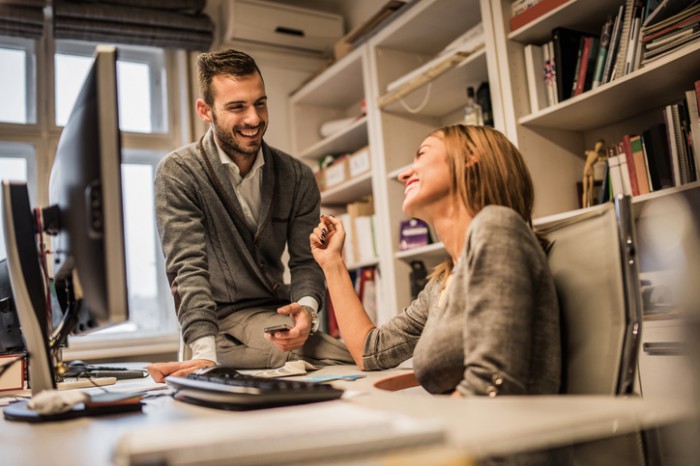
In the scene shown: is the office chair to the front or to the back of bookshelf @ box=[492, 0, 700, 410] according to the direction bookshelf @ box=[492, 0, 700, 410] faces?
to the front

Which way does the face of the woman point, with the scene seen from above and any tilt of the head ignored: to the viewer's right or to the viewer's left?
to the viewer's left

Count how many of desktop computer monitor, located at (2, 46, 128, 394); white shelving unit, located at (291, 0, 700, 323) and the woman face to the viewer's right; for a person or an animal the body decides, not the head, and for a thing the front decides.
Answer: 1

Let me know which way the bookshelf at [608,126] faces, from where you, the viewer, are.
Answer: facing the viewer and to the left of the viewer

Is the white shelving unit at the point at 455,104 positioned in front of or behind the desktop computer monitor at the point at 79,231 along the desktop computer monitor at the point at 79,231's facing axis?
in front

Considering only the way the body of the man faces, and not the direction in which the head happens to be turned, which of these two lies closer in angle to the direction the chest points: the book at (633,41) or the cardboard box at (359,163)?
the book

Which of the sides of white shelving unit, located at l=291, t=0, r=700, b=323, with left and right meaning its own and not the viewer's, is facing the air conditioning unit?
right

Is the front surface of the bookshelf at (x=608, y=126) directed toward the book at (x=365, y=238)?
no

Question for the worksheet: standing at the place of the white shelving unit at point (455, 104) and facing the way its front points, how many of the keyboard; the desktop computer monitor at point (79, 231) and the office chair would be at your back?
0

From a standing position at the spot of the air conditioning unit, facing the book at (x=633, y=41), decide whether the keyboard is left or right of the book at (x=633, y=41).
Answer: right

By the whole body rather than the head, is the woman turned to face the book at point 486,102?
no

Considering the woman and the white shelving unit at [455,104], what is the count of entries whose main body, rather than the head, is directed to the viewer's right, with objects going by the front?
0

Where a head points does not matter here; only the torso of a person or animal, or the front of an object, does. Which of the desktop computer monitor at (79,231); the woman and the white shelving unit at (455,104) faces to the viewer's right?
the desktop computer monitor

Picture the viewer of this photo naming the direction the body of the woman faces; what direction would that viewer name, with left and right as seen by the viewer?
facing to the left of the viewer

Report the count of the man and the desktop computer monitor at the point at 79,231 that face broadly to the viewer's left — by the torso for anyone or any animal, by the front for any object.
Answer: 0

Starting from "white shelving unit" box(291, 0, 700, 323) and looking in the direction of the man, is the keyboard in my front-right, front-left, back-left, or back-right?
front-left

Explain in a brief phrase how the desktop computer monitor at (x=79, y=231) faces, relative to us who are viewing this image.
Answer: facing to the right of the viewer

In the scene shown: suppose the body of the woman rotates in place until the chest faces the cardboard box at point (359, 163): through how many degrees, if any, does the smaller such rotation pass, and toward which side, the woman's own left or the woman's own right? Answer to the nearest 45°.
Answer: approximately 90° to the woman's own right

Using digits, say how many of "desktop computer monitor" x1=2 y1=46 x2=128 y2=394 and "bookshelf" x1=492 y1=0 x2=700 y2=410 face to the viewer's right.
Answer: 1
